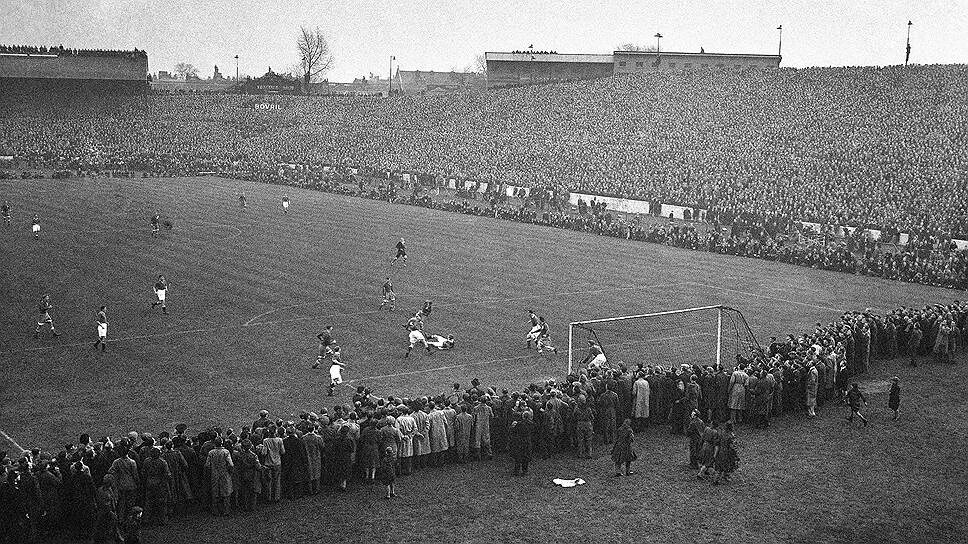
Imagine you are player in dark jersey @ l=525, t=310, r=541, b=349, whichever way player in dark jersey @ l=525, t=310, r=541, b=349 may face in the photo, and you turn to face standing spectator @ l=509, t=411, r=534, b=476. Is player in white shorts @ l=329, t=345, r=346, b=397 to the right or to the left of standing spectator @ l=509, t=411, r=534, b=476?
right

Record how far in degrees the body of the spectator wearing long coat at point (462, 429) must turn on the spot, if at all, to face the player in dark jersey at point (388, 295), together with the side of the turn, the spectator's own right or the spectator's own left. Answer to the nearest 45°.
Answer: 0° — they already face them

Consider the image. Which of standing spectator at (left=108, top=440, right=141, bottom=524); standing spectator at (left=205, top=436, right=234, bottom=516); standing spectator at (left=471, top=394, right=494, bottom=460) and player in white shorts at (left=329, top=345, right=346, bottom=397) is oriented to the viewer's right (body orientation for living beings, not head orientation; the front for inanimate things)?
the player in white shorts

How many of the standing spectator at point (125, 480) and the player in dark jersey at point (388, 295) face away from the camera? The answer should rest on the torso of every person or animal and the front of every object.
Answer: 1

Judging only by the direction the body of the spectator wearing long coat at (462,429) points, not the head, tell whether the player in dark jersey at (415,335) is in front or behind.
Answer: in front

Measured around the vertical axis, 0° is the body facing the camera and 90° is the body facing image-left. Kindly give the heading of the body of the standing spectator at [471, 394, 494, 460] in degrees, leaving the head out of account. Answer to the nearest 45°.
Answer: approximately 180°

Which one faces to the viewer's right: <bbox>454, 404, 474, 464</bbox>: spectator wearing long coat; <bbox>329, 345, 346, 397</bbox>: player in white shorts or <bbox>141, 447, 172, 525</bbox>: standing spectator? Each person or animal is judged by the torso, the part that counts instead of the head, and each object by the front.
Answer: the player in white shorts

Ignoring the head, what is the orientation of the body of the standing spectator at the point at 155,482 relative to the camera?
away from the camera

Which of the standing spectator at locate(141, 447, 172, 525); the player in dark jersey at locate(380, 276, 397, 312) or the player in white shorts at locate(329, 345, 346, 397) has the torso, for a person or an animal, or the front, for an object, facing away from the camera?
the standing spectator

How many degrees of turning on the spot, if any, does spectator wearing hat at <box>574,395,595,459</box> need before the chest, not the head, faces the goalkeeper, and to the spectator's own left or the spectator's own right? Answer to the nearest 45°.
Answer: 0° — they already face them

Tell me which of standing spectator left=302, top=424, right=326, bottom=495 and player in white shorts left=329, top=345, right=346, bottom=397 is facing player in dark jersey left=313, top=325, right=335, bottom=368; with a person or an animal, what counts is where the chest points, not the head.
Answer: the standing spectator

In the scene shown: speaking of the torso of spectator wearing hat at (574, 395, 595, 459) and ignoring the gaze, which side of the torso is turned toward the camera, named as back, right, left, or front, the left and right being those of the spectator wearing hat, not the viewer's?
back

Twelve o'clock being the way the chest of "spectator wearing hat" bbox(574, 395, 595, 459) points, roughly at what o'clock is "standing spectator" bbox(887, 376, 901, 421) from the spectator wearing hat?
The standing spectator is roughly at 2 o'clock from the spectator wearing hat.

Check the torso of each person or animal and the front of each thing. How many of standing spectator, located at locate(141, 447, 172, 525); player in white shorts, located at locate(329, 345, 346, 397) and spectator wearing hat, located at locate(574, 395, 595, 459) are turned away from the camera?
2

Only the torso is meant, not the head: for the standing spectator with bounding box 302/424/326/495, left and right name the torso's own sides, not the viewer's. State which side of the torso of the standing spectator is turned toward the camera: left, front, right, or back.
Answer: back

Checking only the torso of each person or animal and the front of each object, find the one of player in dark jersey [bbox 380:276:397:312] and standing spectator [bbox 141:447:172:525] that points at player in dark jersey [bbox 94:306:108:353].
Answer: the standing spectator

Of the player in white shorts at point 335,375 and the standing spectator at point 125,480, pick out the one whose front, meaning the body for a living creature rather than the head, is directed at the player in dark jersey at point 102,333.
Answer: the standing spectator
